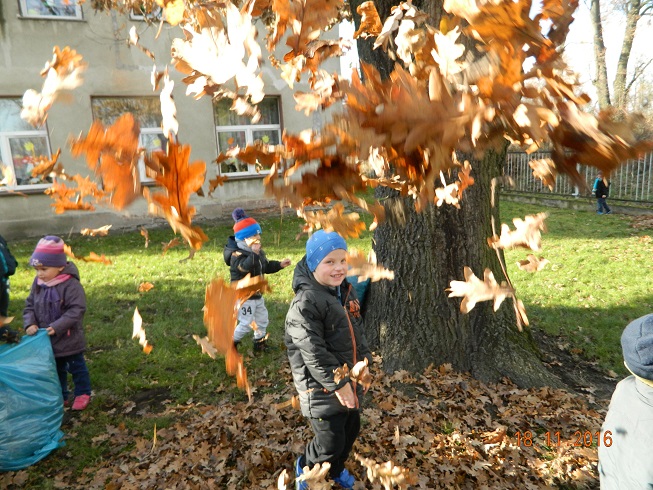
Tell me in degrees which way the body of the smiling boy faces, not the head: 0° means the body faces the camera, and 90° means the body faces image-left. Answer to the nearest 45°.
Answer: approximately 315°

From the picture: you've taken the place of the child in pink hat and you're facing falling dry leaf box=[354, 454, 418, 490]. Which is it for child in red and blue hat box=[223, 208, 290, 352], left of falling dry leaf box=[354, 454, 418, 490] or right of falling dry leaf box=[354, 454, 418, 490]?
left

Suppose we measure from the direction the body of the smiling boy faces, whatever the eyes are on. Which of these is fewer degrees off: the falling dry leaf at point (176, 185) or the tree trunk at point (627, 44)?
the falling dry leaf

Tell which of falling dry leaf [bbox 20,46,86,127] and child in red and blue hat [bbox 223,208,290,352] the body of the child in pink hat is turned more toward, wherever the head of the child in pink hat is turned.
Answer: the falling dry leaf

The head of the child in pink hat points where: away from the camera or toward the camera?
toward the camera

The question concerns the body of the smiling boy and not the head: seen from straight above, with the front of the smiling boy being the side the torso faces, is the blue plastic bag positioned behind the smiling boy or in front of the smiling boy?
behind

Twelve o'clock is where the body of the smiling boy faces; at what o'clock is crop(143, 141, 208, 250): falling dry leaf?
The falling dry leaf is roughly at 2 o'clock from the smiling boy.

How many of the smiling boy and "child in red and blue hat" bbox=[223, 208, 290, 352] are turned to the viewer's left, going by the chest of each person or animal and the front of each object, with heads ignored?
0

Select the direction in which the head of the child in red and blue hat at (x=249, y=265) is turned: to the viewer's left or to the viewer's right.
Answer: to the viewer's right

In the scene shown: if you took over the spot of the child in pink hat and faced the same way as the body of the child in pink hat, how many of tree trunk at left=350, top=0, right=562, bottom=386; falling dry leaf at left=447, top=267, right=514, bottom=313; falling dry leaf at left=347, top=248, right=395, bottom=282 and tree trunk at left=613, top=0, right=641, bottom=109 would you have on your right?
0

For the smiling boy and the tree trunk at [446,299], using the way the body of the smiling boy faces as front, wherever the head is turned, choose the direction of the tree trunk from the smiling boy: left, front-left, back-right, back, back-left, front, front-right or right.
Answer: left

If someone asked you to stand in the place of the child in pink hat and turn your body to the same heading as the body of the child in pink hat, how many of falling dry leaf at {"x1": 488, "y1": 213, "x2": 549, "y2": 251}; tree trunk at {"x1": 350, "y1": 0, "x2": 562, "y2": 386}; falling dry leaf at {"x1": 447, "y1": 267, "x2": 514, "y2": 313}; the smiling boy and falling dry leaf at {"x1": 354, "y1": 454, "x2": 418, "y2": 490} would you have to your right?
0
